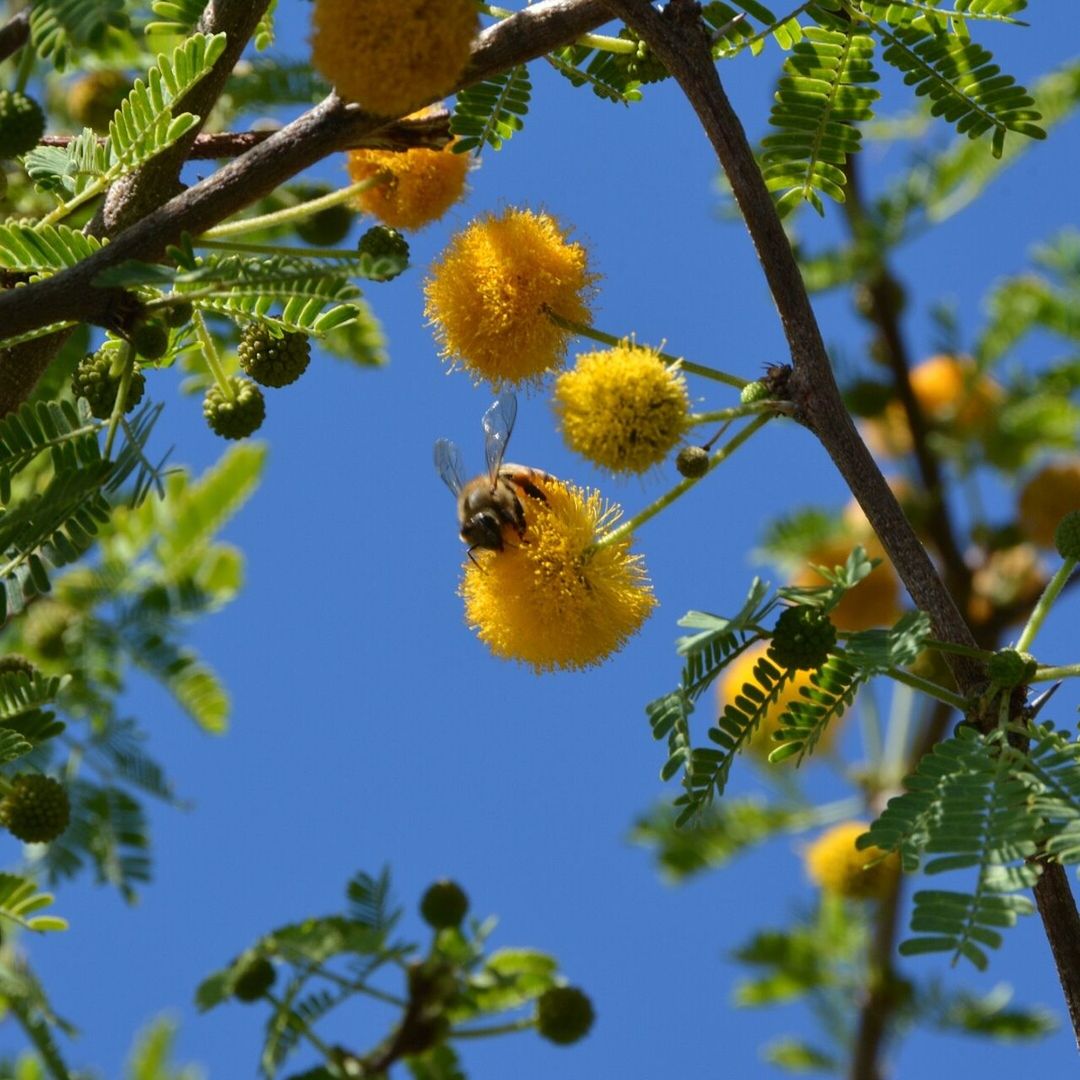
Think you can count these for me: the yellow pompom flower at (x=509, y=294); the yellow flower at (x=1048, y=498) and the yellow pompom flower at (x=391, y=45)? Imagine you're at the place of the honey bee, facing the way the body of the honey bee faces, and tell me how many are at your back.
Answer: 1

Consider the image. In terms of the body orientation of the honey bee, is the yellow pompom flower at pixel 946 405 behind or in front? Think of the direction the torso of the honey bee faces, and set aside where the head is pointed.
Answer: behind

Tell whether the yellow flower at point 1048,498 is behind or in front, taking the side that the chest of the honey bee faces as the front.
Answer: behind

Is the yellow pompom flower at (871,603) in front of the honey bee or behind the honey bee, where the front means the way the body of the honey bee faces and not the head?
behind

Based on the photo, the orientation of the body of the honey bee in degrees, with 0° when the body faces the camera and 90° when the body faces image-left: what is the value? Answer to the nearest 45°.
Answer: approximately 45°
